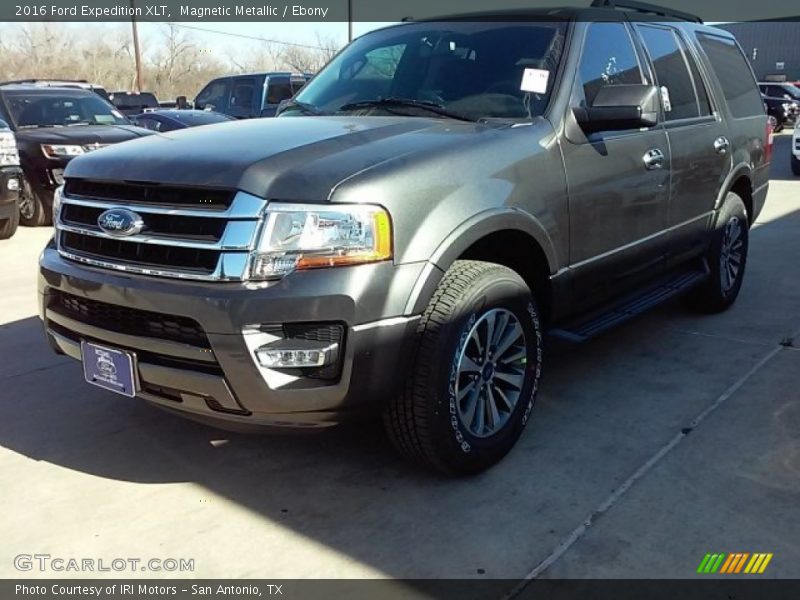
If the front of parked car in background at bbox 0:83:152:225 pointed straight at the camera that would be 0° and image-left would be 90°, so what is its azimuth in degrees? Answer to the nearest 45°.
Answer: approximately 315°

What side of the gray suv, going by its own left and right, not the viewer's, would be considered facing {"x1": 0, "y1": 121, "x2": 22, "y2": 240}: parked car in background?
right

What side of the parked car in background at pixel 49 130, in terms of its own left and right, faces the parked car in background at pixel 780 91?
left

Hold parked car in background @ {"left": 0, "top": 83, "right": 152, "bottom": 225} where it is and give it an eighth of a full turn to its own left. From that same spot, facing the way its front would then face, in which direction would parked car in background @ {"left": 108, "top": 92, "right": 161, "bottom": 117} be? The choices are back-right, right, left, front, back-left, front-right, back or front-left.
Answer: left

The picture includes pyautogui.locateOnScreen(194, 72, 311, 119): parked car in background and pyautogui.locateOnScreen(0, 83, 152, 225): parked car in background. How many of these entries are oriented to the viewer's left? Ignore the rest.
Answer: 1

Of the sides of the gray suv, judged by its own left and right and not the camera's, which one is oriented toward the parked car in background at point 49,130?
right

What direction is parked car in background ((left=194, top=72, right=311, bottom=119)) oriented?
to the viewer's left

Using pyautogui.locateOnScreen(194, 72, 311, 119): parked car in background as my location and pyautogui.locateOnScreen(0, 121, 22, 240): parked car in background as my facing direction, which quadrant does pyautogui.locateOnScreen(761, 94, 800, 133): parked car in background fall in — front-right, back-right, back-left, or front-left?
back-left

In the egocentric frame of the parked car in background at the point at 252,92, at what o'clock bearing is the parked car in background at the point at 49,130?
the parked car in background at the point at 49,130 is roughly at 10 o'clock from the parked car in background at the point at 252,92.

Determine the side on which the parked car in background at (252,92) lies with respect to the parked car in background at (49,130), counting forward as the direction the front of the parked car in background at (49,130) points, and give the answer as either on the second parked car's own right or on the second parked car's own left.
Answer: on the second parked car's own left

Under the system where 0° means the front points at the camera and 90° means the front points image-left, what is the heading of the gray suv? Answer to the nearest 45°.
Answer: approximately 45°

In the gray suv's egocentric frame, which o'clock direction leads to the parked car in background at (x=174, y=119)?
The parked car in background is roughly at 4 o'clock from the gray suv.
